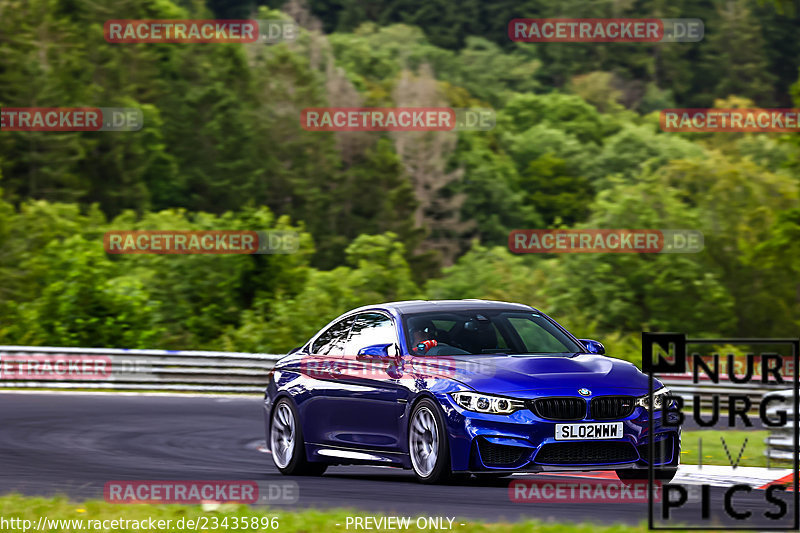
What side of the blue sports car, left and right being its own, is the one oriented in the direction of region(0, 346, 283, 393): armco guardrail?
back

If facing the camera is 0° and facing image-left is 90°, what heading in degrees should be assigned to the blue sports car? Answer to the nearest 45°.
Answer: approximately 315°
